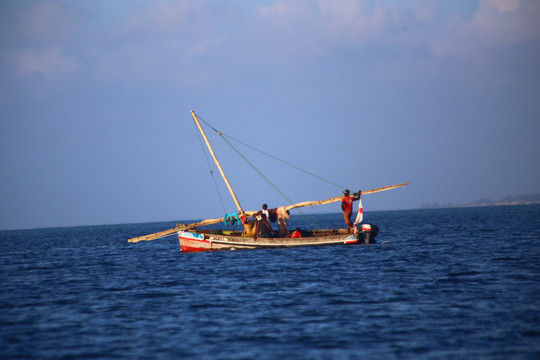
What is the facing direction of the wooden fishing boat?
to the viewer's left
